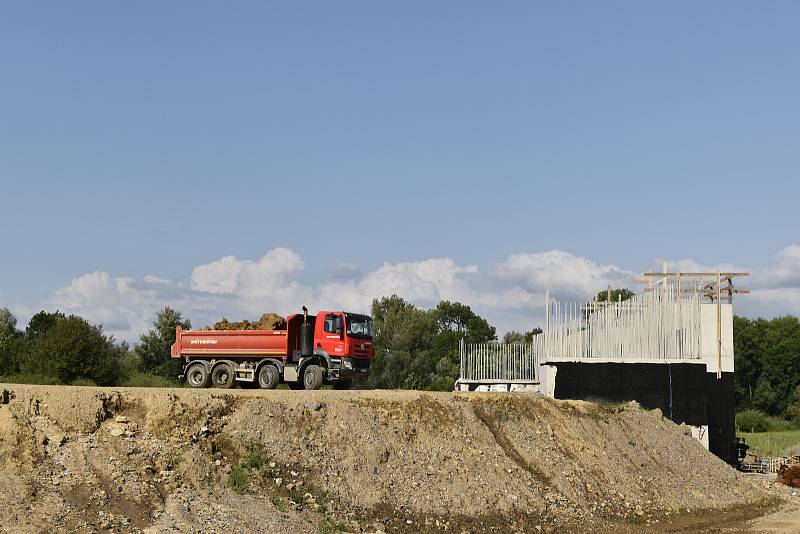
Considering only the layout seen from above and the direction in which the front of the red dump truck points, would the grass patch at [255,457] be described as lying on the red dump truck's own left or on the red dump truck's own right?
on the red dump truck's own right

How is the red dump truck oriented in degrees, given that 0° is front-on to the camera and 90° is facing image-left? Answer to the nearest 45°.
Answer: approximately 315°

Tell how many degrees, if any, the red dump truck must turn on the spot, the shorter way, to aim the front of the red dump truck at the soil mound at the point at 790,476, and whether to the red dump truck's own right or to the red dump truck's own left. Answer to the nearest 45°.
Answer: approximately 45° to the red dump truck's own left

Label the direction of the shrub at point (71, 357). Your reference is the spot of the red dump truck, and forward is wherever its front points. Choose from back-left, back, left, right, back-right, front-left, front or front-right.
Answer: back

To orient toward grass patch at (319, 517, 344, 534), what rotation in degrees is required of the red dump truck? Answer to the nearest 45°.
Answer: approximately 45° to its right

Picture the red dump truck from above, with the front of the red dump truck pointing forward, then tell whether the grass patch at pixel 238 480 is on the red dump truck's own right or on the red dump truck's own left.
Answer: on the red dump truck's own right

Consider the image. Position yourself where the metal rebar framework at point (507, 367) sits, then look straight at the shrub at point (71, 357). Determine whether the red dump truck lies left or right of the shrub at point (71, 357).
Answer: left

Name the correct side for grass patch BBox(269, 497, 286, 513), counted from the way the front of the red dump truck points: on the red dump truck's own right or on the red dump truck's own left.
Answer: on the red dump truck's own right
